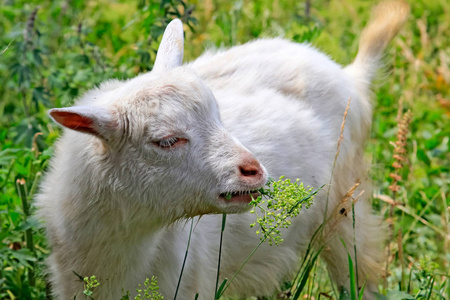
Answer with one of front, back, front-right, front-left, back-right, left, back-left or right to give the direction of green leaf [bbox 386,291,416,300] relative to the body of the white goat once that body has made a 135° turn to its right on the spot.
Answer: right

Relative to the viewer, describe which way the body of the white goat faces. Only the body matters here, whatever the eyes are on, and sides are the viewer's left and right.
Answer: facing the viewer and to the left of the viewer
